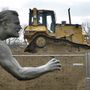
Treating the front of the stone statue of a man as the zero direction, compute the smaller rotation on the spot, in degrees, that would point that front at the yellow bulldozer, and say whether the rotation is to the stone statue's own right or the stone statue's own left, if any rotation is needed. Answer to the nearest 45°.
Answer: approximately 90° to the stone statue's own left

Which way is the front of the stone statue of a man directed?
to the viewer's right
